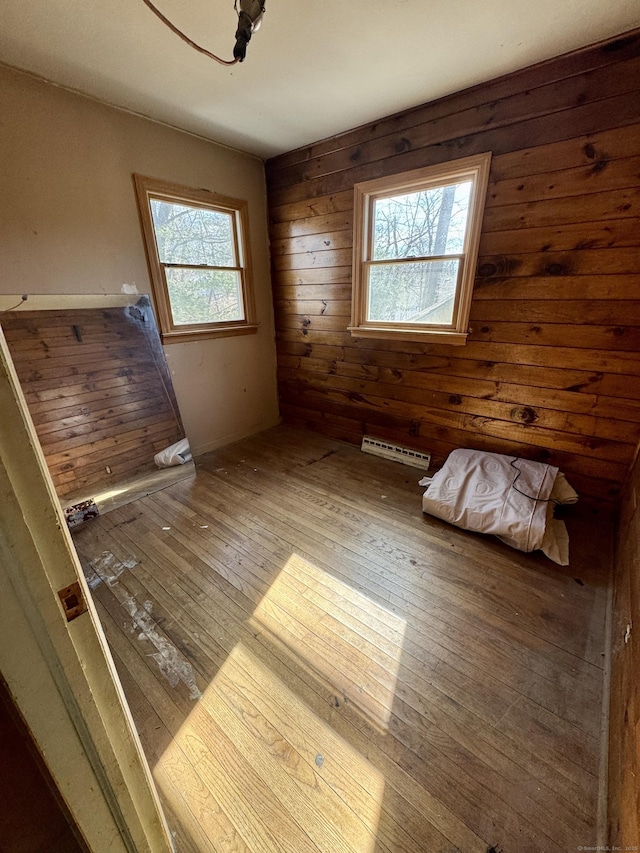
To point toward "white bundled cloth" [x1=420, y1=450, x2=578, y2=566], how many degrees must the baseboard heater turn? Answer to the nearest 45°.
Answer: approximately 90° to its left

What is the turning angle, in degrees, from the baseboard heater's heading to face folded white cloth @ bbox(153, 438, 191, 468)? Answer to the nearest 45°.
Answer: approximately 45° to its right

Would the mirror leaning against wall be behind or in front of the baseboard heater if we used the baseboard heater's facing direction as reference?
in front

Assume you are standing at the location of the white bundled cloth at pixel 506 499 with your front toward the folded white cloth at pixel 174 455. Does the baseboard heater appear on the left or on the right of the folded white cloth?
right

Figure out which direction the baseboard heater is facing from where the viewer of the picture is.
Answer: facing the viewer and to the left of the viewer

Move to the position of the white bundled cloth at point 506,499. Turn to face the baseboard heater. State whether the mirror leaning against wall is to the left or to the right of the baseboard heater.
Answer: left
